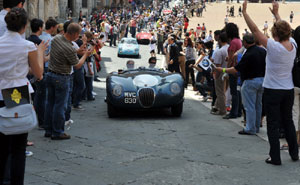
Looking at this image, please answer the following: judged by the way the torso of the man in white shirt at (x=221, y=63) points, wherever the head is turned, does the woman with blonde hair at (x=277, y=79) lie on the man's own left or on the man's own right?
on the man's own left

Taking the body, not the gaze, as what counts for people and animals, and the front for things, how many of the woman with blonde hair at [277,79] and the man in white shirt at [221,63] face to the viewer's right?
0

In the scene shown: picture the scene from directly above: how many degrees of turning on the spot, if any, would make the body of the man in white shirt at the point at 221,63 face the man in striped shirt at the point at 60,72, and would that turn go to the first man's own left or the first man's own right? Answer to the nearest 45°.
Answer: approximately 45° to the first man's own left

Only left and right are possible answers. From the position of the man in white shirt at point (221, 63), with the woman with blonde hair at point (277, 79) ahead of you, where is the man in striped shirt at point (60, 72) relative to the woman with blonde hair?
right

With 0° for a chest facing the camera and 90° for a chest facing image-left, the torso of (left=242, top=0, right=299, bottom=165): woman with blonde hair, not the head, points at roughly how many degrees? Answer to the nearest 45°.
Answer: approximately 135°

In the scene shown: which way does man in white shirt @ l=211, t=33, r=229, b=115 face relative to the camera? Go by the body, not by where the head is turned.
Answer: to the viewer's left

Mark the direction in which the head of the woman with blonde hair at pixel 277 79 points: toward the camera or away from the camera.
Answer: away from the camera

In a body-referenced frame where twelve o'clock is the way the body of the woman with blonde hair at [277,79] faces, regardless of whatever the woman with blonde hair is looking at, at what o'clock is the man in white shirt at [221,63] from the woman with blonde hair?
The man in white shirt is roughly at 1 o'clock from the woman with blonde hair.

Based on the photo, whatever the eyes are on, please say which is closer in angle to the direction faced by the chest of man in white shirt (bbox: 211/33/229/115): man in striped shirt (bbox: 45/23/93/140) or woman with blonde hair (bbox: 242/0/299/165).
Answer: the man in striped shirt
